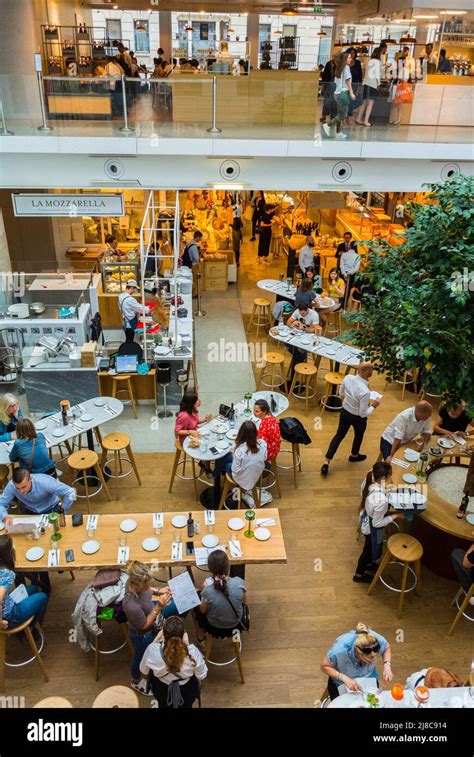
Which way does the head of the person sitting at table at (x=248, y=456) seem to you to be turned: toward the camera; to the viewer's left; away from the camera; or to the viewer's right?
away from the camera

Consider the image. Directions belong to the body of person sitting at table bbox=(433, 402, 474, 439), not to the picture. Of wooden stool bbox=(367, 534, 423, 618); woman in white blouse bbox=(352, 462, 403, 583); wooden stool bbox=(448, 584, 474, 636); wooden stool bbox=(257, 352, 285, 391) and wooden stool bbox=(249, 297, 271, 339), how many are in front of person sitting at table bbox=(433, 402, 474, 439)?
3

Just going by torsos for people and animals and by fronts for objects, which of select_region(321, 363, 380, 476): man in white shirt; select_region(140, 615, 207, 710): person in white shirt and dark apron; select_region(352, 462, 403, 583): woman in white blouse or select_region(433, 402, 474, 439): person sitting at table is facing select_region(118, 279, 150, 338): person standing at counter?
select_region(140, 615, 207, 710): person in white shirt and dark apron

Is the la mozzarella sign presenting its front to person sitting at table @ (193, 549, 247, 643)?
yes

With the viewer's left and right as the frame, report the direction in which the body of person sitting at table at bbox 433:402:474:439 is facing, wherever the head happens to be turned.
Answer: facing the viewer

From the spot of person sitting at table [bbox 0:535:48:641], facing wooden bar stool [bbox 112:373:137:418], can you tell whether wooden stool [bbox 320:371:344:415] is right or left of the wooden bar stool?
right

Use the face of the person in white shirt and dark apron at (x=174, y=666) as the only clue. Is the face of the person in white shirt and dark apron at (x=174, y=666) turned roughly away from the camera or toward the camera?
away from the camera

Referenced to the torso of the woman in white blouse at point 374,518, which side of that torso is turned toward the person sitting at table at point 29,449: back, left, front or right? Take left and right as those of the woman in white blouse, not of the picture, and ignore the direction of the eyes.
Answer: back

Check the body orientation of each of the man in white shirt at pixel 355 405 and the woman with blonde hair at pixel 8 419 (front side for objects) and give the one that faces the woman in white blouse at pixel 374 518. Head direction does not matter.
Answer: the woman with blonde hair

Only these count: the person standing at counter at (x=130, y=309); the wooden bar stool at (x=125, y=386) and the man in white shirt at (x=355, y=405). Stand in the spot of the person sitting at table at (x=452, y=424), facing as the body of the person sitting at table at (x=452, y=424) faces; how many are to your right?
3

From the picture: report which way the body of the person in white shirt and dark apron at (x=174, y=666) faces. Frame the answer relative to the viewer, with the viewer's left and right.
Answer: facing away from the viewer

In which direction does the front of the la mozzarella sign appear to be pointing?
toward the camera

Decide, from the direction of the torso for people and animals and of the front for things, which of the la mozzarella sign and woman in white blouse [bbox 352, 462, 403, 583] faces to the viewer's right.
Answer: the woman in white blouse

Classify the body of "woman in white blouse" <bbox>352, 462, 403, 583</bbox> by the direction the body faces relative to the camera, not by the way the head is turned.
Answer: to the viewer's right

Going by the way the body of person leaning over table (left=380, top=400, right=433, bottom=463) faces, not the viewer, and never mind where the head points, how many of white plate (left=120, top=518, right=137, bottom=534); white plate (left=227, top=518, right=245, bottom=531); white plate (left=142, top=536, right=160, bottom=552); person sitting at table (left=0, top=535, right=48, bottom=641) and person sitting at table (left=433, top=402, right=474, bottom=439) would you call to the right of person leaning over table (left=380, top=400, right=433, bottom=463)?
4

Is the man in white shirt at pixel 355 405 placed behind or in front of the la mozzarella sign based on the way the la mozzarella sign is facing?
in front
